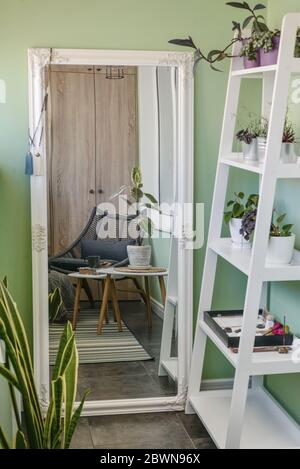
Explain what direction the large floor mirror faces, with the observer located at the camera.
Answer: facing the viewer

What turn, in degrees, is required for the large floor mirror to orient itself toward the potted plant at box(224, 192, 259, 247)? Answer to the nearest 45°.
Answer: approximately 90° to its left

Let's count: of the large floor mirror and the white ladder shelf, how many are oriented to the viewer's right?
0

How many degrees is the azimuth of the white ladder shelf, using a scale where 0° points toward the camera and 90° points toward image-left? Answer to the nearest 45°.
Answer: approximately 45°

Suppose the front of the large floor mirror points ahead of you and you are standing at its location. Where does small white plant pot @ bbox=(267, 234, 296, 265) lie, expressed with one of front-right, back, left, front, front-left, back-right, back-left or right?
front-left
